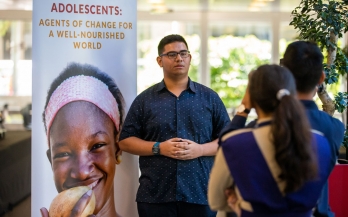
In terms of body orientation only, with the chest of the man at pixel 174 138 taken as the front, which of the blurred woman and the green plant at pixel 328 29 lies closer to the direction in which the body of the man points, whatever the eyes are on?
the blurred woman

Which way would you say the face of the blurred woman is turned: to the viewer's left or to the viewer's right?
to the viewer's left

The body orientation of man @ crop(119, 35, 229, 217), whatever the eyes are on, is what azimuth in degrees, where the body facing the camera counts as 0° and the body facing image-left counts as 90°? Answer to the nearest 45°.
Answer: approximately 0°

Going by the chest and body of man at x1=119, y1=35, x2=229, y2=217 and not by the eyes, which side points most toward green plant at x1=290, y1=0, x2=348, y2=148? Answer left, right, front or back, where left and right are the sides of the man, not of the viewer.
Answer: left

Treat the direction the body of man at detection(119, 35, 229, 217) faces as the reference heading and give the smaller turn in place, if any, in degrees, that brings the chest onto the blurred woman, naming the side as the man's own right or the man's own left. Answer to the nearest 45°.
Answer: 0° — they already face them

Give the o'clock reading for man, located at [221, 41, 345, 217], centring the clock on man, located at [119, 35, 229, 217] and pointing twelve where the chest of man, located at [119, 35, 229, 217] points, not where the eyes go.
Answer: man, located at [221, 41, 345, 217] is roughly at 11 o'clock from man, located at [119, 35, 229, 217].

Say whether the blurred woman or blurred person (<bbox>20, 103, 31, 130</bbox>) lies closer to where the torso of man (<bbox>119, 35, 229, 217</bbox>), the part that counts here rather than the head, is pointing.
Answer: the blurred woman

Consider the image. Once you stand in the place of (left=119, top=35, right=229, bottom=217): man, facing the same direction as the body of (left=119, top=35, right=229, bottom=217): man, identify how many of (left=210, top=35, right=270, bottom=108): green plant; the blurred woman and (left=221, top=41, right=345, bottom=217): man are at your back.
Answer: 1

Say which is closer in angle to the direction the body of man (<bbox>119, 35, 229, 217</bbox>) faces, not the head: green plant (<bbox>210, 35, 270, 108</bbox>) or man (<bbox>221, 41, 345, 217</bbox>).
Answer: the man

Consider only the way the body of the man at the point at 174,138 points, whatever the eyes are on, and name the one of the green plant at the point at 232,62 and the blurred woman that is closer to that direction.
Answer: the blurred woman

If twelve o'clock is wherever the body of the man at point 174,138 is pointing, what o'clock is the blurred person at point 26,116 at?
The blurred person is roughly at 5 o'clock from the man.
